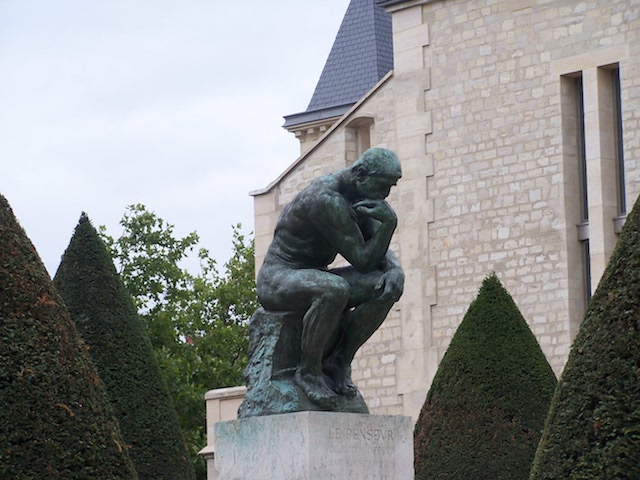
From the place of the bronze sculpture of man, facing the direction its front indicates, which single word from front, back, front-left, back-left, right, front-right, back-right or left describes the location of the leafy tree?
back-left

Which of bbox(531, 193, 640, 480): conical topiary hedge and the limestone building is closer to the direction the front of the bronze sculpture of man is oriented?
the conical topiary hedge

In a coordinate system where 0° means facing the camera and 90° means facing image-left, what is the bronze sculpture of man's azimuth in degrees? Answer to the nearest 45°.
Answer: approximately 315°

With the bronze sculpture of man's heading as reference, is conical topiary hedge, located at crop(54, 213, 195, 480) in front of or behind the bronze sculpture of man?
behind

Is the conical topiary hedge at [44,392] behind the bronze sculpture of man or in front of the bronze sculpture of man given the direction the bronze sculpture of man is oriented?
behind

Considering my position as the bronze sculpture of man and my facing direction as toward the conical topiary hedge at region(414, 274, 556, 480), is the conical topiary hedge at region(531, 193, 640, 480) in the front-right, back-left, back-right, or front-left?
front-right

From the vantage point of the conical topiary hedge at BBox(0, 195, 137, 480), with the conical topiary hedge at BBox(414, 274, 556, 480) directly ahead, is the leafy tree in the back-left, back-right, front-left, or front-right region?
front-left
